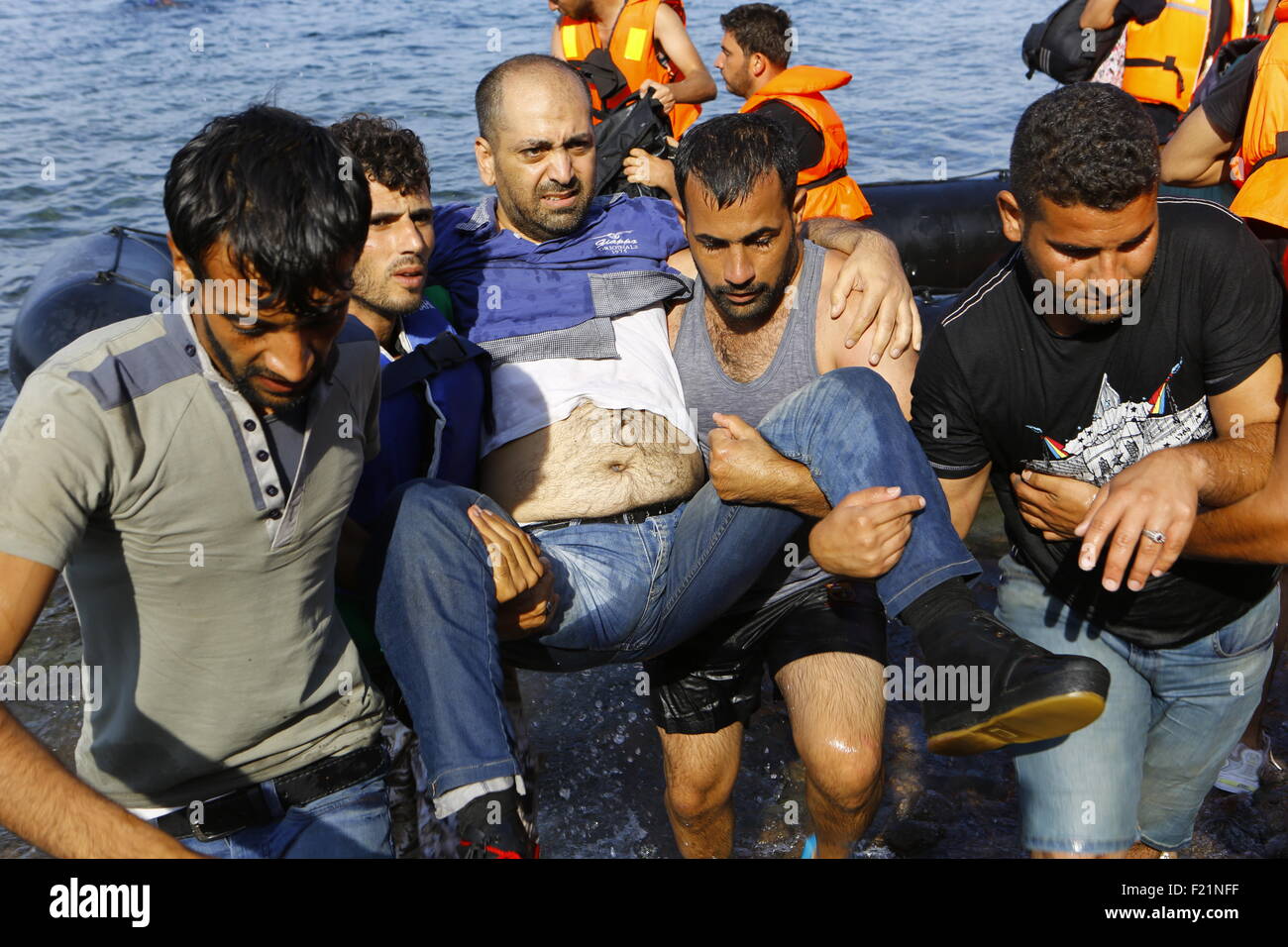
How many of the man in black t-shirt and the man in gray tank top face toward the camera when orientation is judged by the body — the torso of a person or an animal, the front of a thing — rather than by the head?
2

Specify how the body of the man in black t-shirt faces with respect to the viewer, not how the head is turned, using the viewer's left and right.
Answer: facing the viewer

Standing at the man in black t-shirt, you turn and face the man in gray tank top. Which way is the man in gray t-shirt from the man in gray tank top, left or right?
left

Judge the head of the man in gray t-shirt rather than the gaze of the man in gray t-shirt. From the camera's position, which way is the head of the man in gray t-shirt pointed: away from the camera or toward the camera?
toward the camera

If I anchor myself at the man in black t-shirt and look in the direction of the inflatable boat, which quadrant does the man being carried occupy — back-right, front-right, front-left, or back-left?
front-left

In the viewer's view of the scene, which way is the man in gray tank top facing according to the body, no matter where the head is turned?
toward the camera

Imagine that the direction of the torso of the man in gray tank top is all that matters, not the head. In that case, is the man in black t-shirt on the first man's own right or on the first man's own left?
on the first man's own left

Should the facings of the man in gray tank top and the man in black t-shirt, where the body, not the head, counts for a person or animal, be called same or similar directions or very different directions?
same or similar directions

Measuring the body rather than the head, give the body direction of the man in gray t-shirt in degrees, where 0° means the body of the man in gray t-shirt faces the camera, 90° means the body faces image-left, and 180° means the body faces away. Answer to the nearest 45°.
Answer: approximately 315°

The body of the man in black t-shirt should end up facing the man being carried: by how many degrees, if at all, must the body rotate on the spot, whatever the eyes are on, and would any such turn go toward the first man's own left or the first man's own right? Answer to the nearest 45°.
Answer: approximately 90° to the first man's own right

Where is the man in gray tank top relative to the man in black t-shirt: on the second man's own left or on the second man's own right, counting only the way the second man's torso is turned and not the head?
on the second man's own right

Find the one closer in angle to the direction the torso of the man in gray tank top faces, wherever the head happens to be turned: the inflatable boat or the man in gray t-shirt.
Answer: the man in gray t-shirt
